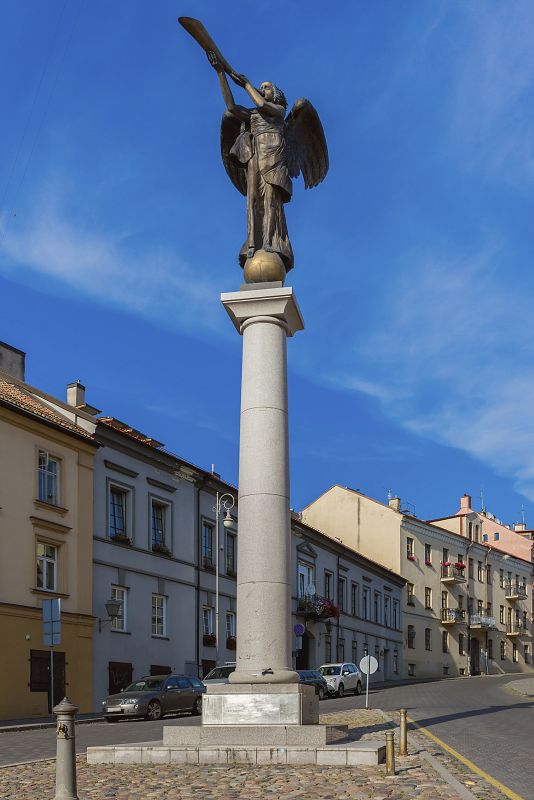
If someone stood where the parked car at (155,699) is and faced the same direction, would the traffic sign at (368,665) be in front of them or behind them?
behind

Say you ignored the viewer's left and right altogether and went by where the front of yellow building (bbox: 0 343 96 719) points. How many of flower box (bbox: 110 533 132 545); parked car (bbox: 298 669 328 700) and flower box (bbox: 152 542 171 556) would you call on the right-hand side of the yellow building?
0

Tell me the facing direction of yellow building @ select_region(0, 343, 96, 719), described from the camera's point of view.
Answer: facing the viewer and to the right of the viewer

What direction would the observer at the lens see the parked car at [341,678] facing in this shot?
facing the viewer and to the left of the viewer

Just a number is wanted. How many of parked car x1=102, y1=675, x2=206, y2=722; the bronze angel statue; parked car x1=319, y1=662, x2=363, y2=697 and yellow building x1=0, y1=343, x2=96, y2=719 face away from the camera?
0

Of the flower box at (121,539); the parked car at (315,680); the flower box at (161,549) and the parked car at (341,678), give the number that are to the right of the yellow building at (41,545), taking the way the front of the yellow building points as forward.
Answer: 0

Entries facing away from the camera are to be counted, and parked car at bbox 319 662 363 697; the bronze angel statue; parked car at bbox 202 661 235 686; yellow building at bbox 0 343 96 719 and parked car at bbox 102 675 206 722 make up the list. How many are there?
0

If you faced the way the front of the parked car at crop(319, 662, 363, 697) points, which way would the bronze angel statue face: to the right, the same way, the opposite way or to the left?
the same way

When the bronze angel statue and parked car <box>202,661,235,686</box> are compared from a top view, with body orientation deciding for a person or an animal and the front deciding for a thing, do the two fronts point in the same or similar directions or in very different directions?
same or similar directions

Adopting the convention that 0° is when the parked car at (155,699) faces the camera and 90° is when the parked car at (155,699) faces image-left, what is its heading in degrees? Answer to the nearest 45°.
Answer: approximately 45°

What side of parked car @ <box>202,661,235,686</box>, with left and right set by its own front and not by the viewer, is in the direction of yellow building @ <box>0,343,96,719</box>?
front

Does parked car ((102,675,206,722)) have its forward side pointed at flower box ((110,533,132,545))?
no

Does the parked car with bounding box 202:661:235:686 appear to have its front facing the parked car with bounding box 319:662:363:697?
no
